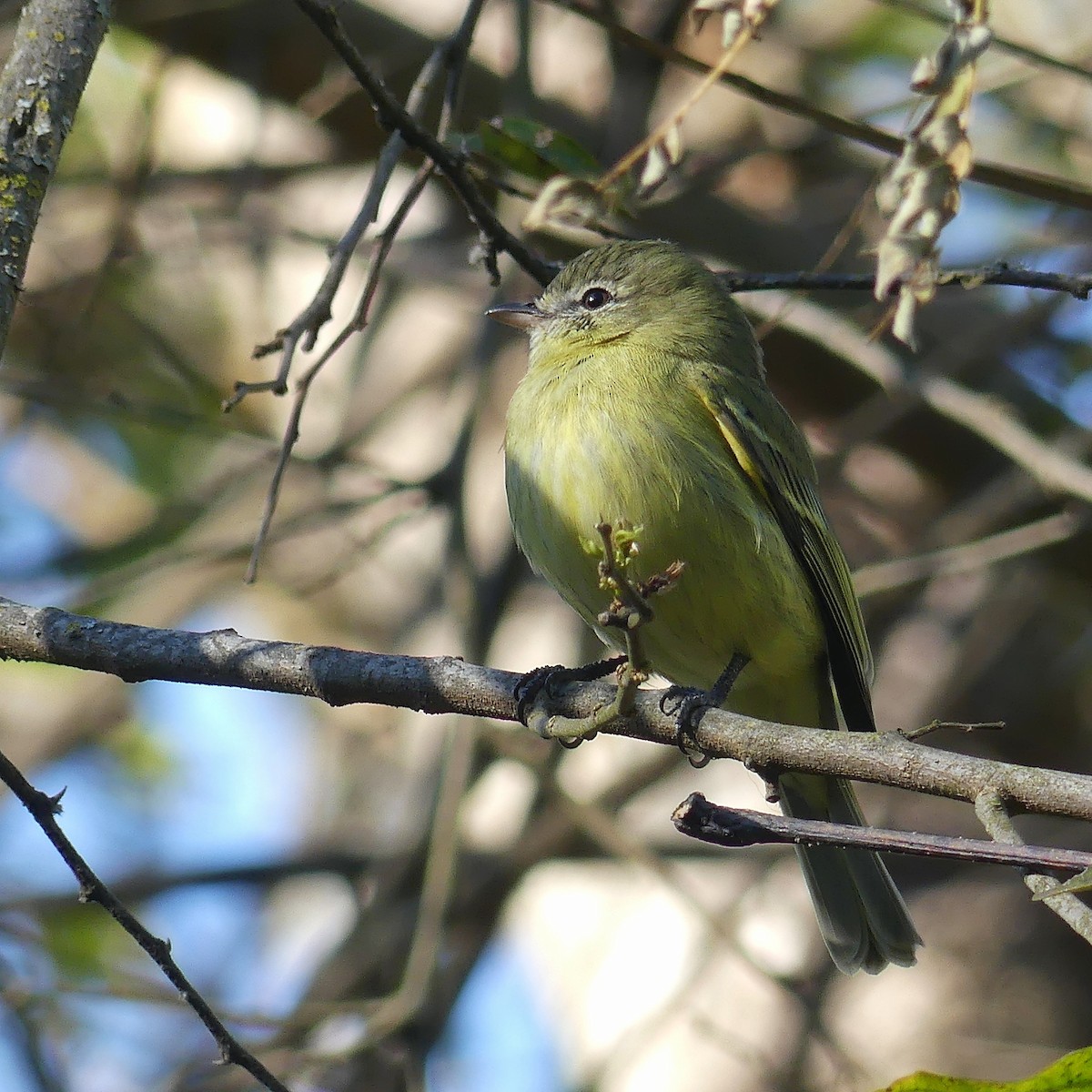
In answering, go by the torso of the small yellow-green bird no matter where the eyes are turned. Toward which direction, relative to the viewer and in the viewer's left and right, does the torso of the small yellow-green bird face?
facing the viewer and to the left of the viewer

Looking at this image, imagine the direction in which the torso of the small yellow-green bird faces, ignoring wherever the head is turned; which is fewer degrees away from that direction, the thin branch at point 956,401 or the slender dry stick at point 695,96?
the slender dry stick

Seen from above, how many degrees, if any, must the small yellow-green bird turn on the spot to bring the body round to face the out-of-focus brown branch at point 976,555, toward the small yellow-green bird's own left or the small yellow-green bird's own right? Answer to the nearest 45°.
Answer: approximately 180°

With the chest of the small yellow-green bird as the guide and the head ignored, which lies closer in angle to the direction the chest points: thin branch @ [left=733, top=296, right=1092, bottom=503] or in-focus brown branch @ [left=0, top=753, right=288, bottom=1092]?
the in-focus brown branch

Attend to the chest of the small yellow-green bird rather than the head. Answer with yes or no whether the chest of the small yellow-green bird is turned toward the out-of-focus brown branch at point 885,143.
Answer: no

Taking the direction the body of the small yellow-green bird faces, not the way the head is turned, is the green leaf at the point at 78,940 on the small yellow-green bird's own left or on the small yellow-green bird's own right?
on the small yellow-green bird's own right

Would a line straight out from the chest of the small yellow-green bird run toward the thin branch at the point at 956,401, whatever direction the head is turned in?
no
